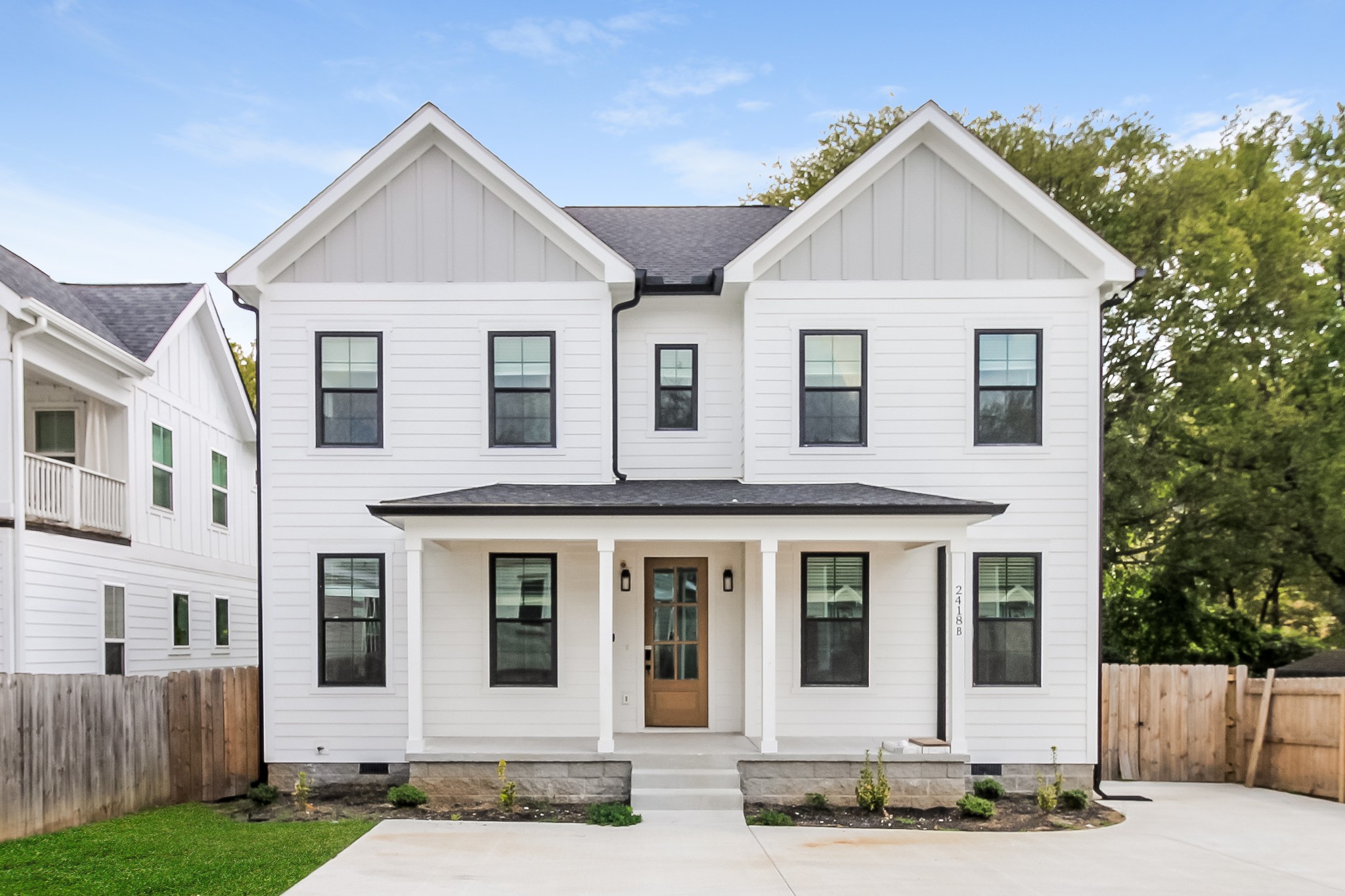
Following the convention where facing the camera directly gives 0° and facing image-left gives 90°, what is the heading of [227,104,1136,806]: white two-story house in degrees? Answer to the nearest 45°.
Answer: approximately 0°
